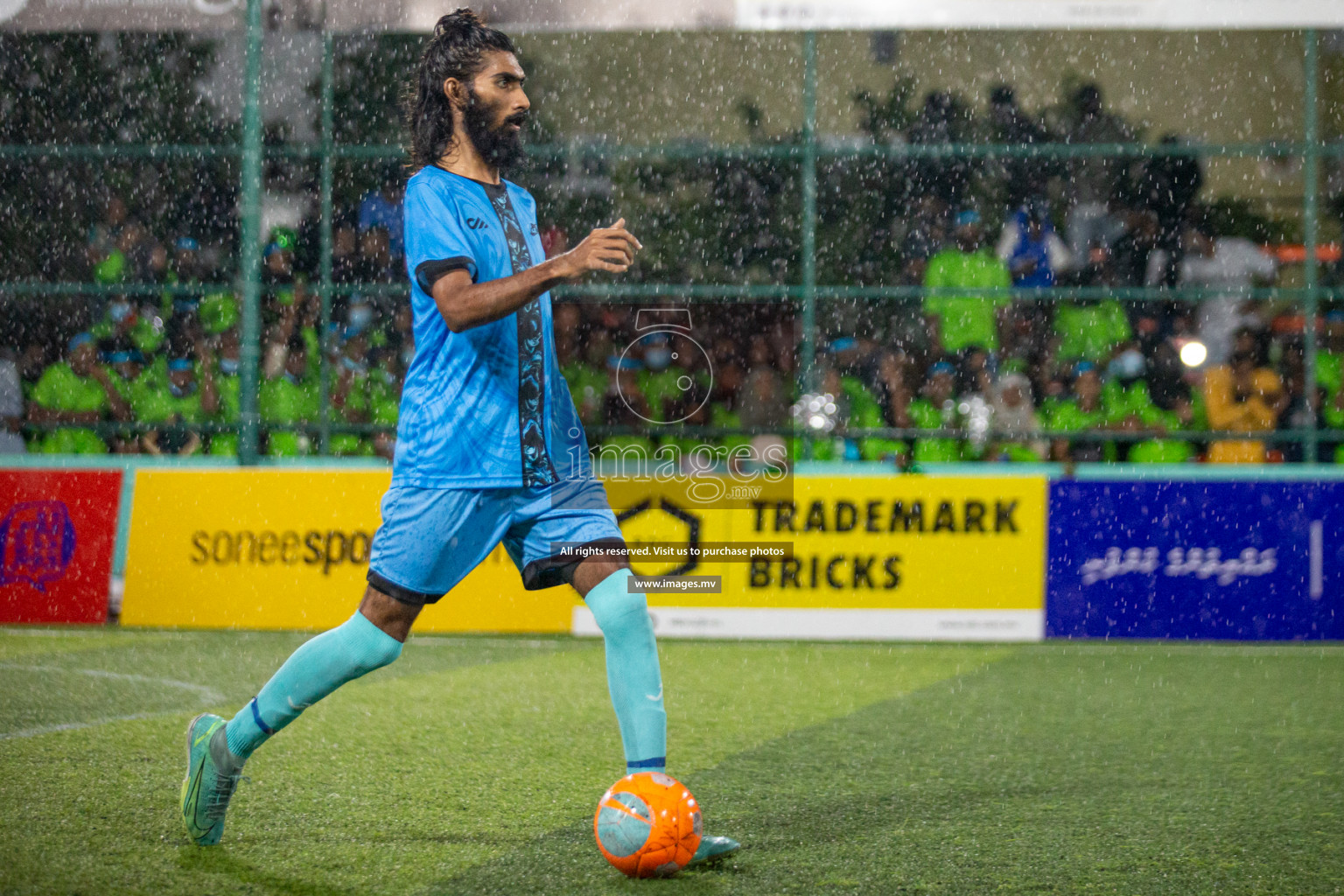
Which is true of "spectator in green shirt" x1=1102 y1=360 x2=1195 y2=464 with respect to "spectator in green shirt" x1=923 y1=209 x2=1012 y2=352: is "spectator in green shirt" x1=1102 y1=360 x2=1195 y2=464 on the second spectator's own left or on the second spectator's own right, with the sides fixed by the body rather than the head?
on the second spectator's own left

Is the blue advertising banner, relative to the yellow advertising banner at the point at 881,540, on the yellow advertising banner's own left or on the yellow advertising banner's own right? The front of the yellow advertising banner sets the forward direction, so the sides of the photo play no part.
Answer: on the yellow advertising banner's own left

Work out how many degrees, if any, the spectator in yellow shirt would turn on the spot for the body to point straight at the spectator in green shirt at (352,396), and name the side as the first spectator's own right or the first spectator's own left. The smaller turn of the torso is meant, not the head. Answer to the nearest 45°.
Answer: approximately 90° to the first spectator's own right

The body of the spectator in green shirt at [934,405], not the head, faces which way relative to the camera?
toward the camera

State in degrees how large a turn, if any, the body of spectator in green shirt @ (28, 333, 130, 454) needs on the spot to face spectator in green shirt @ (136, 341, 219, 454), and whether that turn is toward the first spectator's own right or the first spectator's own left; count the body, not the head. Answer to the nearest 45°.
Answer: approximately 45° to the first spectator's own left

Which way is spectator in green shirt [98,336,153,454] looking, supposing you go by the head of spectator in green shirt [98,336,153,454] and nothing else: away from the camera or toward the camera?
toward the camera

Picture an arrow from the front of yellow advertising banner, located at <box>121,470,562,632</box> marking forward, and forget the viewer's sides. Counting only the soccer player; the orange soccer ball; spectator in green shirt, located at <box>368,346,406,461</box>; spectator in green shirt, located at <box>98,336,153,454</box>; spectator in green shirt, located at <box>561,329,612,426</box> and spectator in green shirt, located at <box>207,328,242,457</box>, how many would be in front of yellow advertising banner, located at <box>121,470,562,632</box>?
2

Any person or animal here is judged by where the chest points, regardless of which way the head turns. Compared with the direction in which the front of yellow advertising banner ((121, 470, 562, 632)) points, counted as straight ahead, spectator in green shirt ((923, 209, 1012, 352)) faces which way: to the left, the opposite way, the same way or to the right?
the same way

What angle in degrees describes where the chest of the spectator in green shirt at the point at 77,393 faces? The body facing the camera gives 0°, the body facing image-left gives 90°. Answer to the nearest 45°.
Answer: approximately 0°

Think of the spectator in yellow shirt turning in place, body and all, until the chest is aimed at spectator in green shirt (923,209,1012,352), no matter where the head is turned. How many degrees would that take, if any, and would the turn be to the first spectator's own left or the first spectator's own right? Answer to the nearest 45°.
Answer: approximately 90° to the first spectator's own right

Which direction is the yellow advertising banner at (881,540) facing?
toward the camera

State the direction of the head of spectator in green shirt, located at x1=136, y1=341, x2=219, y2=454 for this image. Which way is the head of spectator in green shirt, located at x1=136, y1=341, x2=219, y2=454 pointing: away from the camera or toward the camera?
toward the camera

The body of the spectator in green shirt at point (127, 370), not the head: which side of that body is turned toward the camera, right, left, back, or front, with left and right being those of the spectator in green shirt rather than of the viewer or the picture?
front

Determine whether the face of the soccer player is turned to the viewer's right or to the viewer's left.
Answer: to the viewer's right

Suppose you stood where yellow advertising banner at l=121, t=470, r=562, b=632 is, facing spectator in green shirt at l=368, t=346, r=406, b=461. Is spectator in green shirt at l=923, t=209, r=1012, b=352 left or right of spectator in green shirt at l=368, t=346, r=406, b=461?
right

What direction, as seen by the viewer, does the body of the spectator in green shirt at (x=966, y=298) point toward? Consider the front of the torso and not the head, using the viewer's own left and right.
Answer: facing the viewer

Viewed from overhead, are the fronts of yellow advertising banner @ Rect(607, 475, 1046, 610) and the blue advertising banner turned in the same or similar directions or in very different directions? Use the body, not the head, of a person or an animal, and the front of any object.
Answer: same or similar directions
